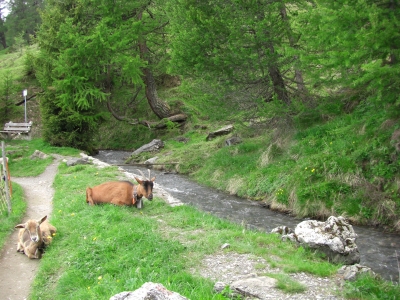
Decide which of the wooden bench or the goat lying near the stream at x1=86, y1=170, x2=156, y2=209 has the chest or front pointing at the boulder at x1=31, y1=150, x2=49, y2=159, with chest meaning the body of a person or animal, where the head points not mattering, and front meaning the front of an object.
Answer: the wooden bench

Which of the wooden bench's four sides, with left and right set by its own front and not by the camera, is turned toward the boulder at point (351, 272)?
front

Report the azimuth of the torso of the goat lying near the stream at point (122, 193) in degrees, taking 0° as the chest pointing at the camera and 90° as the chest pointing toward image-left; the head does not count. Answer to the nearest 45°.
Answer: approximately 270°

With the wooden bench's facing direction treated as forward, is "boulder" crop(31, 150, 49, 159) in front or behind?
in front

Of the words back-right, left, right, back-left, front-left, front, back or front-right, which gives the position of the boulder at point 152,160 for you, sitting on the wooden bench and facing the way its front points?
front-left

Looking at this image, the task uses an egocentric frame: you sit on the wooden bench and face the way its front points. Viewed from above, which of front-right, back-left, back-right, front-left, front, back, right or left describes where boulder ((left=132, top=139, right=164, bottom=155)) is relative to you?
front-left

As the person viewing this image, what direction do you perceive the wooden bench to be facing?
facing the viewer

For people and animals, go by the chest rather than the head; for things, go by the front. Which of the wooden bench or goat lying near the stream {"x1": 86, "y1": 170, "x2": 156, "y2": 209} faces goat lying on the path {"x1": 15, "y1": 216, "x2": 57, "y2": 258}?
the wooden bench

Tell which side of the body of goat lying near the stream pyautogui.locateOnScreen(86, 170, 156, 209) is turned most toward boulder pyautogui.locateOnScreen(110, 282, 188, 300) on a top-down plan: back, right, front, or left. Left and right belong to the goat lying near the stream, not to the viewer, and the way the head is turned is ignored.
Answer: right

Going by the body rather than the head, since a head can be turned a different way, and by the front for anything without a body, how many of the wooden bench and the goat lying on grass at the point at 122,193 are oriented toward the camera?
1

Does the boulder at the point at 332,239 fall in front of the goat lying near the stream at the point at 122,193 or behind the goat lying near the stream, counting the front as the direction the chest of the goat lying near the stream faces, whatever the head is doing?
in front

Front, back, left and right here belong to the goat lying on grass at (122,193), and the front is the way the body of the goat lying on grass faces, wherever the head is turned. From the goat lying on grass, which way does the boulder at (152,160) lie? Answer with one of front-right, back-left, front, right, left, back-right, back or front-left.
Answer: left

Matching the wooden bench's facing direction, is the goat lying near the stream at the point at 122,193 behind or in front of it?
in front

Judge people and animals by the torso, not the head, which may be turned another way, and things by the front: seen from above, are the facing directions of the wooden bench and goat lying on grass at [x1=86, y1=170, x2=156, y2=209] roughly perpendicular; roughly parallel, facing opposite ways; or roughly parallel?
roughly perpendicular

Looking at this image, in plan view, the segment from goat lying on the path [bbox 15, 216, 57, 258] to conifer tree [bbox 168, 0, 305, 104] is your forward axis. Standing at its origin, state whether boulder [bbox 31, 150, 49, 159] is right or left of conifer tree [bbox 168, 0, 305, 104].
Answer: left

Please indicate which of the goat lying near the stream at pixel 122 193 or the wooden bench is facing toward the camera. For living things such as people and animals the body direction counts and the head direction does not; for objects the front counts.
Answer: the wooden bench

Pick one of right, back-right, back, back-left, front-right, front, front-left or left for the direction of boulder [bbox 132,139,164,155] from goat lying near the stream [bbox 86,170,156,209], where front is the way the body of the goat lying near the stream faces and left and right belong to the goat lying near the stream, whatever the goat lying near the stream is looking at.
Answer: left
